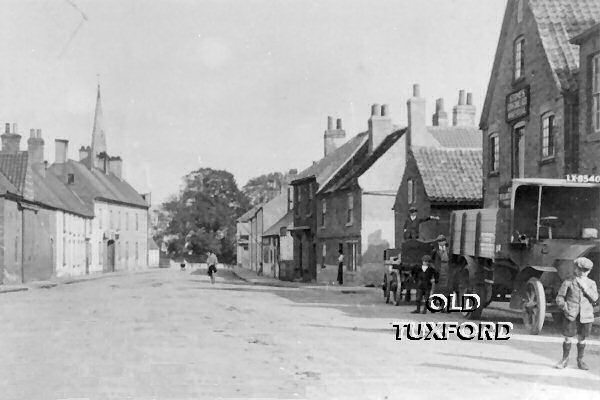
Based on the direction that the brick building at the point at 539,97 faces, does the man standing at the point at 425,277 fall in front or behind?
in front

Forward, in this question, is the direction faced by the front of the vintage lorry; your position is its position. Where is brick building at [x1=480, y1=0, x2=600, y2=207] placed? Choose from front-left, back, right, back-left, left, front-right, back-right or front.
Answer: back-left

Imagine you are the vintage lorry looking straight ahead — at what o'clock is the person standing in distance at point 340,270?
The person standing in distance is roughly at 7 o'clock from the vintage lorry.

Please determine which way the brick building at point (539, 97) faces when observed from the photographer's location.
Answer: facing the viewer and to the left of the viewer

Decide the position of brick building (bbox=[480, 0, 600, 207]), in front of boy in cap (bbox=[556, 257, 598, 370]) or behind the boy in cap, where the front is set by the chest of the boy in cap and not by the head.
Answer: behind

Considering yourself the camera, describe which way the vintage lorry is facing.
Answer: facing the viewer and to the right of the viewer

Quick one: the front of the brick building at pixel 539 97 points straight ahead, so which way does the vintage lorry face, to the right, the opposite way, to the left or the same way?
to the left

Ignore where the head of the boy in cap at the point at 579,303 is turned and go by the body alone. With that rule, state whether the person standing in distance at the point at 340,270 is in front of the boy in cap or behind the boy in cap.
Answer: behind

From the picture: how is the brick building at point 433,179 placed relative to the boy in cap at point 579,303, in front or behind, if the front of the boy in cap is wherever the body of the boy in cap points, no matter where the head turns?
behind

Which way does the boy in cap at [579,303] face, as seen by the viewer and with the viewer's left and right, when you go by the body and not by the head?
facing the viewer

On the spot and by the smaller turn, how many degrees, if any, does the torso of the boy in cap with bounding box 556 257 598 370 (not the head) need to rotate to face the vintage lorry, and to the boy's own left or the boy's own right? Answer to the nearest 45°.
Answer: approximately 180°

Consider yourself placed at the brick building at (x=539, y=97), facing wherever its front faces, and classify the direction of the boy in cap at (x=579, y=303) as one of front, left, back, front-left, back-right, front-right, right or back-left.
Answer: front-left
